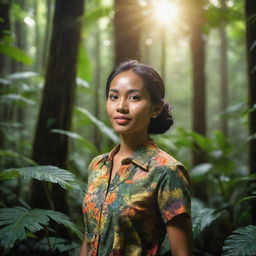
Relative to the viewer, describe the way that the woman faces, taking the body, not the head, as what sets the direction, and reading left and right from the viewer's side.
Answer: facing the viewer and to the left of the viewer

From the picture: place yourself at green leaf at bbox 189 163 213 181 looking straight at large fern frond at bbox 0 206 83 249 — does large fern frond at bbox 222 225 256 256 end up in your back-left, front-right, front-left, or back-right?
front-left

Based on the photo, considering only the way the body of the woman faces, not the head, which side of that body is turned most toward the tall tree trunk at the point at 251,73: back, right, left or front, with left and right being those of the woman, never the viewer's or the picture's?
back

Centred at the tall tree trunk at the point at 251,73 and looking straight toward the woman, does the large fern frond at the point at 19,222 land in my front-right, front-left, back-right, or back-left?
front-right

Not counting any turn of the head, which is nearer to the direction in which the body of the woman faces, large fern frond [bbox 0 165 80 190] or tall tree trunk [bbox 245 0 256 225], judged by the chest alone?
the large fern frond

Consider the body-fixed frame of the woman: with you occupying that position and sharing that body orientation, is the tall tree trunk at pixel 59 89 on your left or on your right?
on your right

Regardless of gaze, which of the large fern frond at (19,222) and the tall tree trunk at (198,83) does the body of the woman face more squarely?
the large fern frond

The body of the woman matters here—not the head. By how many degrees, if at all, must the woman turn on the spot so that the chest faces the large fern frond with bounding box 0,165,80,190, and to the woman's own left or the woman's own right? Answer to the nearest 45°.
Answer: approximately 90° to the woman's own right

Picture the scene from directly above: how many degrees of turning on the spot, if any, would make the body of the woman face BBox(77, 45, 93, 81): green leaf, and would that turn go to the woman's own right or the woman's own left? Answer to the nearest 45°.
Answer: approximately 135° to the woman's own right
